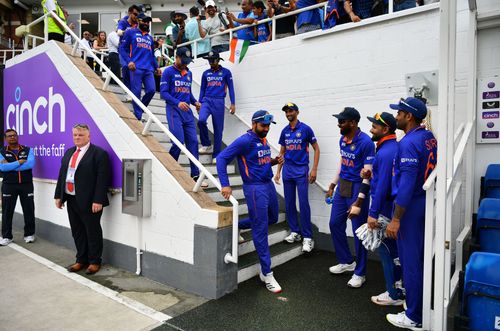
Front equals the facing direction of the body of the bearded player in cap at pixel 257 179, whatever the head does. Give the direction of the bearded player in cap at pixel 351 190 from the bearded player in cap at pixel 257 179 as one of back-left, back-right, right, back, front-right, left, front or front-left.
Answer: front-left

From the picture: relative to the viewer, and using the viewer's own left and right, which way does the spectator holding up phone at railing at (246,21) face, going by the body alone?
facing the viewer and to the left of the viewer

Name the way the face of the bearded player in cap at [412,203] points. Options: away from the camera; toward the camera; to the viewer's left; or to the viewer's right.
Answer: to the viewer's left

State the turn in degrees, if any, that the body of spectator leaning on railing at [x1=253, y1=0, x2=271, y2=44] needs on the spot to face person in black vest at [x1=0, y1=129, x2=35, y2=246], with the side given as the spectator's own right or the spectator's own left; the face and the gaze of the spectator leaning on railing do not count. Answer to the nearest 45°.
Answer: approximately 45° to the spectator's own right

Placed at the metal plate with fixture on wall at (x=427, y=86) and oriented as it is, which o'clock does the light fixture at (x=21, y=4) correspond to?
The light fixture is roughly at 2 o'clock from the metal plate with fixture on wall.

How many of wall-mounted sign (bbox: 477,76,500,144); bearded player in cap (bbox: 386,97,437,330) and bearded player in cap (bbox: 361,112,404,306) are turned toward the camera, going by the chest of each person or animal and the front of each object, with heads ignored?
1

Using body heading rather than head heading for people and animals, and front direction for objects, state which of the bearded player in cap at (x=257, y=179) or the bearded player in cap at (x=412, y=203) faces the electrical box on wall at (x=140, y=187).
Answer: the bearded player in cap at (x=412, y=203)

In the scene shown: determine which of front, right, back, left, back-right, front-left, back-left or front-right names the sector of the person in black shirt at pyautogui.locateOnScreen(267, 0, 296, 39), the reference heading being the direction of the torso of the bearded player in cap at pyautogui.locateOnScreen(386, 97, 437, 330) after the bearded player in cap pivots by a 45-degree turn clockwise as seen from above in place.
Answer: front

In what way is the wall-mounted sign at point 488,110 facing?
toward the camera

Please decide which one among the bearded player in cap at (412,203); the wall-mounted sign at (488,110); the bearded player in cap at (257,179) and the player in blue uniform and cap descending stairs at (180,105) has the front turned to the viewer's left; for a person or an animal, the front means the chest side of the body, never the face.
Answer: the bearded player in cap at (412,203)

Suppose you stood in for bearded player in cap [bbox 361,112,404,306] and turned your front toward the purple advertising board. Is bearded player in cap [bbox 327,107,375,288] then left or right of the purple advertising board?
right
